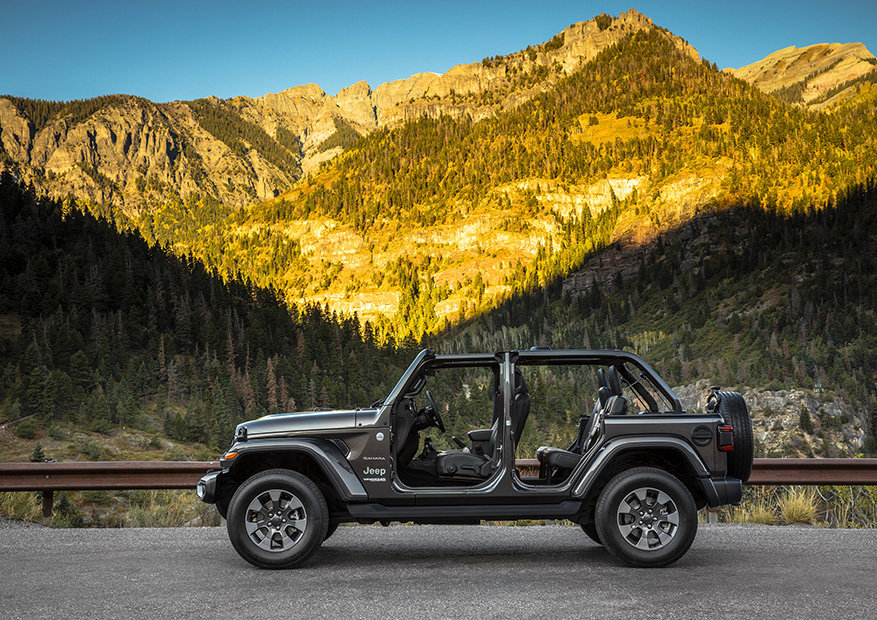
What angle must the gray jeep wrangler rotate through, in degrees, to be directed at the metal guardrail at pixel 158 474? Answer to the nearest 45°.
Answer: approximately 45° to its right

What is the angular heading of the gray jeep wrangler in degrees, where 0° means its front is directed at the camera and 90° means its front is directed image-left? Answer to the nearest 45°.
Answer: approximately 90°
